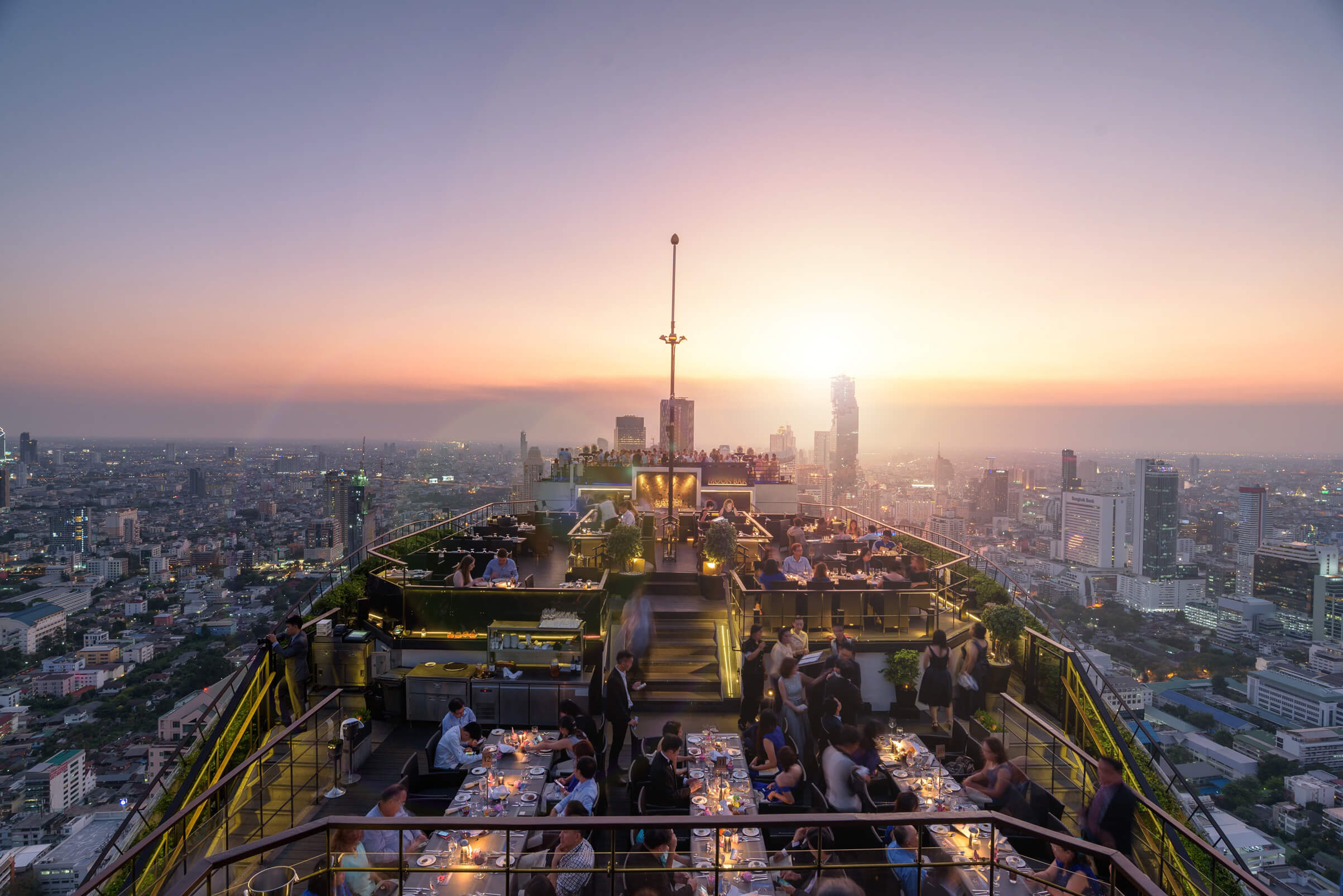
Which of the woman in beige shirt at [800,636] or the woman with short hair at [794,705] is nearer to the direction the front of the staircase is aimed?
the woman with short hair

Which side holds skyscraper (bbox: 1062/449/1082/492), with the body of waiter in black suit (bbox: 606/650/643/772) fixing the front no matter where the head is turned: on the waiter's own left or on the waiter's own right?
on the waiter's own left

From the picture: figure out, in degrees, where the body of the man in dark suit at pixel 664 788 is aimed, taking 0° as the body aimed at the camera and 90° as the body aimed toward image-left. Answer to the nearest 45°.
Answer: approximately 270°

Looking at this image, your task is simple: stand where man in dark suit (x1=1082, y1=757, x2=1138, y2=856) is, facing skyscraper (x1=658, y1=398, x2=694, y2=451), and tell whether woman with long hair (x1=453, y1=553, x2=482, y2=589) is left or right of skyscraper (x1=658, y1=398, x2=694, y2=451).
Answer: left

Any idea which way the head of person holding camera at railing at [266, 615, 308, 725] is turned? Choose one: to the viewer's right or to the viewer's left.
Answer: to the viewer's left

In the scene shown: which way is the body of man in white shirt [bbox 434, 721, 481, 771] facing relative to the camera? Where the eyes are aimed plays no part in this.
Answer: to the viewer's right

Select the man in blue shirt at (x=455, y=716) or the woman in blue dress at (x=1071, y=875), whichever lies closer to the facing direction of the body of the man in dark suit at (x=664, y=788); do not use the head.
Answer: the woman in blue dress

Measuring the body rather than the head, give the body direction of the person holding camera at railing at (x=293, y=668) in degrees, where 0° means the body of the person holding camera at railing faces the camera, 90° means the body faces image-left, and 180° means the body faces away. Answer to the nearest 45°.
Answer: approximately 90°

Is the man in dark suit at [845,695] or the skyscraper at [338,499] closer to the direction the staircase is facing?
the man in dark suit

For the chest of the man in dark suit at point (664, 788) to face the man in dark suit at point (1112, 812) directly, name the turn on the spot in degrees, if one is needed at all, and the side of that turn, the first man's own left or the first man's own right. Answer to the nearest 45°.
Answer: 0° — they already face them

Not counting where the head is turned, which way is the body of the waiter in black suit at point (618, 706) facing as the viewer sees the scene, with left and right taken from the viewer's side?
facing to the right of the viewer

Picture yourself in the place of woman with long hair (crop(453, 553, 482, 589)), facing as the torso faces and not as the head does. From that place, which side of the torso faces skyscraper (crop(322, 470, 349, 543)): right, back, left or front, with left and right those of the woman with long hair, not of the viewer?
left

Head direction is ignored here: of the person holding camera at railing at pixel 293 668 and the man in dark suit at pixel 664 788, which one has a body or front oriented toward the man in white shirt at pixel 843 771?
the man in dark suit

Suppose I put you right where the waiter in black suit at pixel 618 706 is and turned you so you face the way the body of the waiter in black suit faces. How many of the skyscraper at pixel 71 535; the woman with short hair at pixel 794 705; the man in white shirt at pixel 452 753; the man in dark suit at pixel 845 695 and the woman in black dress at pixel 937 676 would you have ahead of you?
3

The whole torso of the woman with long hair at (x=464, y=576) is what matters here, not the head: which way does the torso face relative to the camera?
to the viewer's right

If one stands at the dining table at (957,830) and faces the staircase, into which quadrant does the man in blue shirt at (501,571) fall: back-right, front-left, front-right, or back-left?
front-left

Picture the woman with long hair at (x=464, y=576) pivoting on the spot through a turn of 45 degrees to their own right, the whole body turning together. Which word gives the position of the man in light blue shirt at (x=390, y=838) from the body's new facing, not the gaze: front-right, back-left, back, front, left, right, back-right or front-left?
front-right
